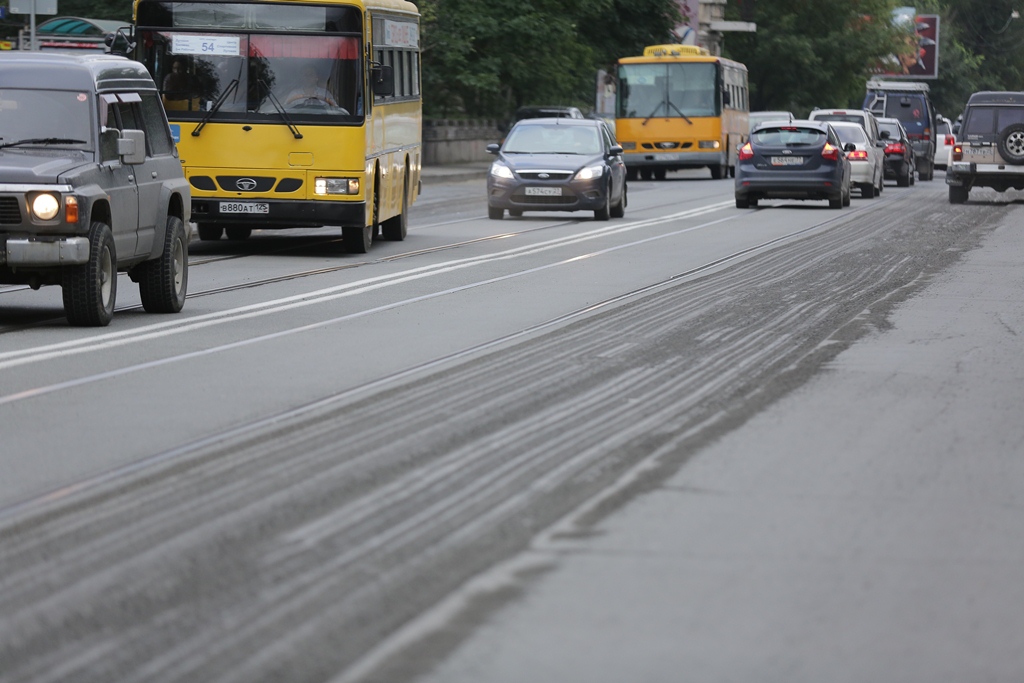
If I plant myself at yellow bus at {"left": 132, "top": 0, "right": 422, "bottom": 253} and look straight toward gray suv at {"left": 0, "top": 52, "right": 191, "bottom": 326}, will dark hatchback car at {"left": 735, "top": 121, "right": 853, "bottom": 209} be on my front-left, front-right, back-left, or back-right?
back-left

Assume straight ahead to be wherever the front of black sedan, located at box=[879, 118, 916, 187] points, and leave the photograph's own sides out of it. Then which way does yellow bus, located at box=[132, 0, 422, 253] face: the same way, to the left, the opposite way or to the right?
the opposite way

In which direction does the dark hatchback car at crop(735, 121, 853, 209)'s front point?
away from the camera

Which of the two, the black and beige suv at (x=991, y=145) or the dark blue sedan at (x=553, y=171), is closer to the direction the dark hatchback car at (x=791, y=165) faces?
the black and beige suv

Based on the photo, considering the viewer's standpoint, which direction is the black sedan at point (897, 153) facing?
facing away from the viewer

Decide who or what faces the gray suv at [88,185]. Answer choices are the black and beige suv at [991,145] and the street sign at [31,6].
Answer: the street sign

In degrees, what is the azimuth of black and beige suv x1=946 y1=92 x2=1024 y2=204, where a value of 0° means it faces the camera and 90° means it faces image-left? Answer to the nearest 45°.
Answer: approximately 180°

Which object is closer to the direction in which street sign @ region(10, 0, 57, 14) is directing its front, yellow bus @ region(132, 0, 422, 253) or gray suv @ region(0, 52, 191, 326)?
the gray suv
